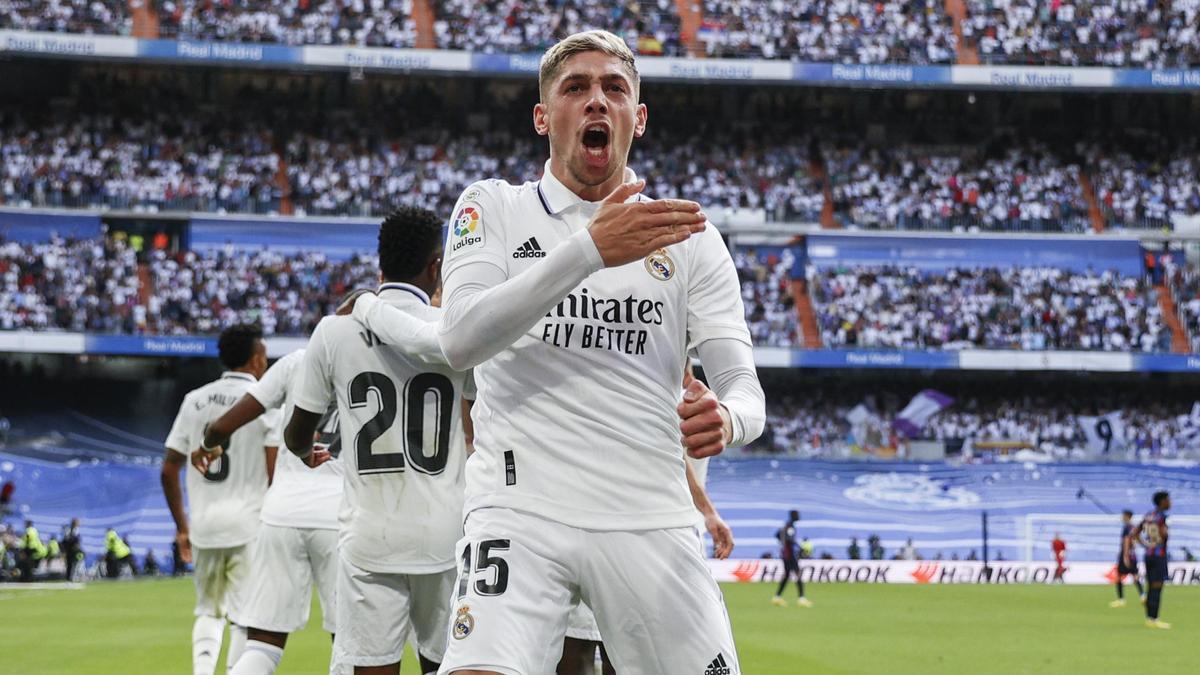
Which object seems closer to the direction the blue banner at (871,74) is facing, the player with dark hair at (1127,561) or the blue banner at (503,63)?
the player with dark hair

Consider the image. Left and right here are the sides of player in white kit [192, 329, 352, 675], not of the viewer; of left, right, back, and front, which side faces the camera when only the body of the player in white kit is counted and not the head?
back

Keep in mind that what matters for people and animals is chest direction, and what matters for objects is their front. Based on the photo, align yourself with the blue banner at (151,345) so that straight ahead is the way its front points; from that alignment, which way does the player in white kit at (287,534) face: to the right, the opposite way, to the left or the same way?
the opposite way

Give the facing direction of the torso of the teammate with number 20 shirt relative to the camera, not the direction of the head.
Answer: away from the camera

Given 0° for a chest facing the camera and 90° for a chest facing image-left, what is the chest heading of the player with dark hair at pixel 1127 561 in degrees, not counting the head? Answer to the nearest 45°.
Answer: approximately 90°

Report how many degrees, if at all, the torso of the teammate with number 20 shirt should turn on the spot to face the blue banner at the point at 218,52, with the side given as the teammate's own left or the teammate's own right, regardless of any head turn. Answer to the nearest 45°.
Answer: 0° — they already face it

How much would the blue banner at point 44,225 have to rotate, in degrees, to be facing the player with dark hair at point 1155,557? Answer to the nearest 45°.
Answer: approximately 45° to its left

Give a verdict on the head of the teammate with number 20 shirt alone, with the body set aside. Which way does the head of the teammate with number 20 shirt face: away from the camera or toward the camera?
away from the camera

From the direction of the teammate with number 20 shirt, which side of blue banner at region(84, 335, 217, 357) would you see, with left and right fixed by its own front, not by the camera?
front

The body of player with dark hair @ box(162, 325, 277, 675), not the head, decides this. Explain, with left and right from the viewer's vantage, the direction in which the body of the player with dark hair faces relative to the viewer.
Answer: facing away from the viewer and to the right of the viewer
